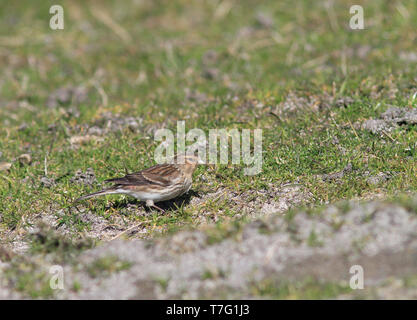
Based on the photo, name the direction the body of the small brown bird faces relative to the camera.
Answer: to the viewer's right

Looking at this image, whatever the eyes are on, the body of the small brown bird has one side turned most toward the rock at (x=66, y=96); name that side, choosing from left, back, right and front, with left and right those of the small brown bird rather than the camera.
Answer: left

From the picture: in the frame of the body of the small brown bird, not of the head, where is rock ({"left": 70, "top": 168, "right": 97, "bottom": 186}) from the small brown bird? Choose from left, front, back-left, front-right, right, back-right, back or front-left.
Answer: back-left

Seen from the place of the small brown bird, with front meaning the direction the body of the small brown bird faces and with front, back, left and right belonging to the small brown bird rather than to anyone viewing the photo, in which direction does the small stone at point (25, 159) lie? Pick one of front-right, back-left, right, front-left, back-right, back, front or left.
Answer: back-left

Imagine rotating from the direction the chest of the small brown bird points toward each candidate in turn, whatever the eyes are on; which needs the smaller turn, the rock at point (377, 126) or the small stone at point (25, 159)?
the rock

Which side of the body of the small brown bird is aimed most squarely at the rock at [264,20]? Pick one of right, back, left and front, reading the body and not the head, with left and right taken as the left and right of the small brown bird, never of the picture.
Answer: left

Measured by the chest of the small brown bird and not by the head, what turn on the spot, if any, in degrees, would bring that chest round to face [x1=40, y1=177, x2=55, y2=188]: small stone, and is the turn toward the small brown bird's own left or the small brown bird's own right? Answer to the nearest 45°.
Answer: approximately 135° to the small brown bird's own left

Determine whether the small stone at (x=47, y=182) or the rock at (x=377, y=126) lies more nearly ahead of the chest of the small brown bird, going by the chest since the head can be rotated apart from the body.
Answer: the rock
